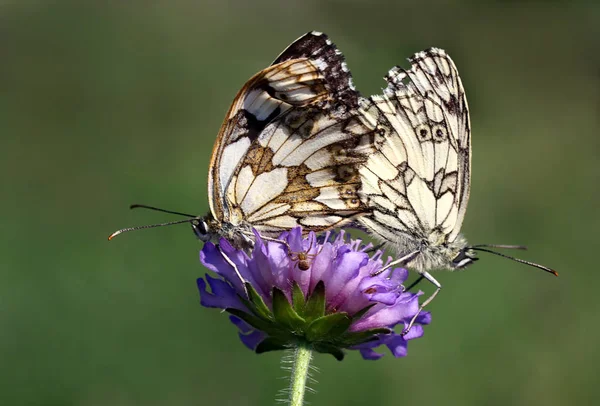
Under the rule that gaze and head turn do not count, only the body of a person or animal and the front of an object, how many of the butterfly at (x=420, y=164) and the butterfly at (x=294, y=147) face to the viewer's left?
1

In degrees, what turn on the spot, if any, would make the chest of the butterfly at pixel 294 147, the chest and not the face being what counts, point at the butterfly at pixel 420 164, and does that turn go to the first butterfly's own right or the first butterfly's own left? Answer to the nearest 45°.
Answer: approximately 180°

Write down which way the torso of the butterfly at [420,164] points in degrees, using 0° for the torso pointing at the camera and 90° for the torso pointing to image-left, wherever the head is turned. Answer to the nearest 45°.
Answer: approximately 270°

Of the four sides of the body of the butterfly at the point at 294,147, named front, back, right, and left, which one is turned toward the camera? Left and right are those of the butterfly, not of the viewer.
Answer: left

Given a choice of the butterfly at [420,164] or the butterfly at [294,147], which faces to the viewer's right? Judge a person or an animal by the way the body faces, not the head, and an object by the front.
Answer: the butterfly at [420,164]

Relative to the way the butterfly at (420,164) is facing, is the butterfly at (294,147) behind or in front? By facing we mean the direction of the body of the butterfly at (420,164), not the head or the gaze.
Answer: behind

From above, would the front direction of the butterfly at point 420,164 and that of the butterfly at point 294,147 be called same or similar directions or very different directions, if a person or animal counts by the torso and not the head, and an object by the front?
very different directions
